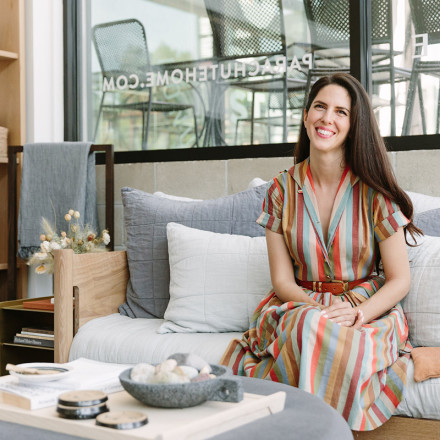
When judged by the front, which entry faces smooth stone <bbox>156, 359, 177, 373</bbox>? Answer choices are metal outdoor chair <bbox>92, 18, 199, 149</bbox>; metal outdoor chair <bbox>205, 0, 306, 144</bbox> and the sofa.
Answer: the sofa

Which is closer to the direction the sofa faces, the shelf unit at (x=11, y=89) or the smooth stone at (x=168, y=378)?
the smooth stone

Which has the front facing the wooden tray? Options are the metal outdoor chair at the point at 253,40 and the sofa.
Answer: the sofa

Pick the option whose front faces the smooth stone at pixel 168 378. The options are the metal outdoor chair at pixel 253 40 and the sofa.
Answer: the sofa

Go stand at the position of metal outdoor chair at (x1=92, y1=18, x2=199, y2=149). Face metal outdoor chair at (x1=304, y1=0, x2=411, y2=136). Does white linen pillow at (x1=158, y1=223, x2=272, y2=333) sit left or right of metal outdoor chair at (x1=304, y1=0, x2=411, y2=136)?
right

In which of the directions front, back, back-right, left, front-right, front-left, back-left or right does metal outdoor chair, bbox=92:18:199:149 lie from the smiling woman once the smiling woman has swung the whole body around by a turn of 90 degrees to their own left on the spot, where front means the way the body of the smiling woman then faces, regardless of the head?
back-left

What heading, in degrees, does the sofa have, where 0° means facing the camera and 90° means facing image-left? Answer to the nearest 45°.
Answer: approximately 0°

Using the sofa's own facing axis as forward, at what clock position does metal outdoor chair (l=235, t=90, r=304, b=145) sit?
The metal outdoor chair is roughly at 7 o'clock from the sofa.

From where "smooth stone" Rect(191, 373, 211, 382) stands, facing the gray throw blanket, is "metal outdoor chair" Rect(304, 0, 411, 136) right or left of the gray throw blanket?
right
